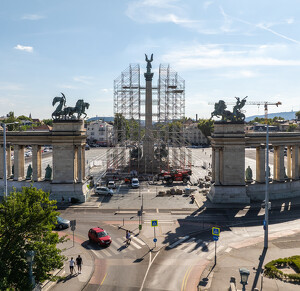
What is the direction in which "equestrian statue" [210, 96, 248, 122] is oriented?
to the viewer's left

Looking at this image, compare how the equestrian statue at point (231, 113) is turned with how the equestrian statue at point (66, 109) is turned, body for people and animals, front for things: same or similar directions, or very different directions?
very different directions

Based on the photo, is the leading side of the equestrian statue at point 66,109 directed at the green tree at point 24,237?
no

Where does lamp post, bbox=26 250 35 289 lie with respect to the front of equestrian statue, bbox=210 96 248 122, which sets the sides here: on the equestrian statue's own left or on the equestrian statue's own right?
on the equestrian statue's own left

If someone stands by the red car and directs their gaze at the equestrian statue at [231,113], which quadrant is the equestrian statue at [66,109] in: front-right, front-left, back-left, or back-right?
front-left

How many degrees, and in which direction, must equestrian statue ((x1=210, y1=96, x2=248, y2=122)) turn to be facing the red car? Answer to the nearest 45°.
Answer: approximately 45° to its left

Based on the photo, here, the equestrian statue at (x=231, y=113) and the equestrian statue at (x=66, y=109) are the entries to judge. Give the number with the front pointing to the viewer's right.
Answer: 1
